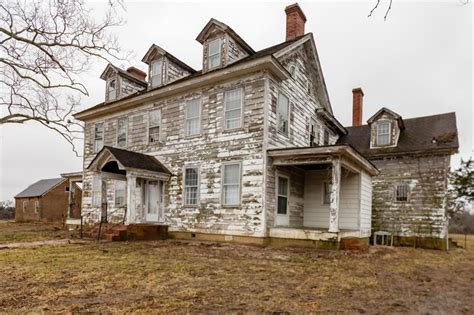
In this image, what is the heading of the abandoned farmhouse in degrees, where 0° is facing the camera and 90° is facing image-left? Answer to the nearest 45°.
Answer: approximately 45°

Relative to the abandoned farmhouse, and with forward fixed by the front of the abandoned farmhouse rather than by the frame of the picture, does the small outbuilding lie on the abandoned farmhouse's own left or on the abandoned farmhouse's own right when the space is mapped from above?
on the abandoned farmhouse's own right
